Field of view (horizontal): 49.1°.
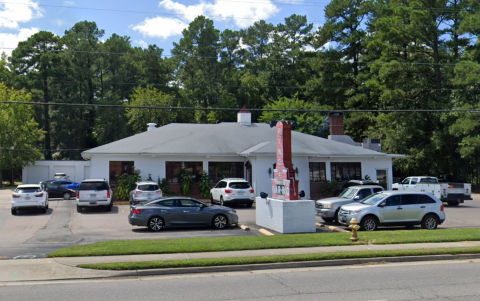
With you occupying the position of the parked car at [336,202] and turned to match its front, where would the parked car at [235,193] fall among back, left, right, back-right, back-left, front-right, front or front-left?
right

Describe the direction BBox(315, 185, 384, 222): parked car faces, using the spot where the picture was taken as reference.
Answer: facing the viewer and to the left of the viewer

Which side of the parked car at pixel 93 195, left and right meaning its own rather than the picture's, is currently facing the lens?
back

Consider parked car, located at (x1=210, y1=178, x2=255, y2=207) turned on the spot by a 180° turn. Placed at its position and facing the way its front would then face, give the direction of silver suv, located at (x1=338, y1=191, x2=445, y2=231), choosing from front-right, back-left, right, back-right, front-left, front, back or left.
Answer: front

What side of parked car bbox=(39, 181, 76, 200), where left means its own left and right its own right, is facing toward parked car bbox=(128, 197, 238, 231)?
right

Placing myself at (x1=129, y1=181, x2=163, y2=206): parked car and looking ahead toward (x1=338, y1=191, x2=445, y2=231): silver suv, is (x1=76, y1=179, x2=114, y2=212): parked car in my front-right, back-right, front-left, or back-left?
back-right

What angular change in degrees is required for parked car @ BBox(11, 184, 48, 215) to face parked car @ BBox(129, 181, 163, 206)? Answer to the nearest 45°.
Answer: approximately 90° to its right

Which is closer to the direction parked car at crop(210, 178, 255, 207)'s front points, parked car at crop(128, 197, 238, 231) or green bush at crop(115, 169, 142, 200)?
the green bush

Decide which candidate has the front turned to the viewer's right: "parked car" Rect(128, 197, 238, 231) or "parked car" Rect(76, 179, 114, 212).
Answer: "parked car" Rect(128, 197, 238, 231)

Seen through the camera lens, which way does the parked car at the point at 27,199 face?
facing away from the viewer

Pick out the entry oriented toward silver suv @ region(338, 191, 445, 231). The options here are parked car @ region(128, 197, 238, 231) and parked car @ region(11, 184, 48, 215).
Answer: parked car @ region(128, 197, 238, 231)

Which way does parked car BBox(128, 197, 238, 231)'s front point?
to the viewer's right
